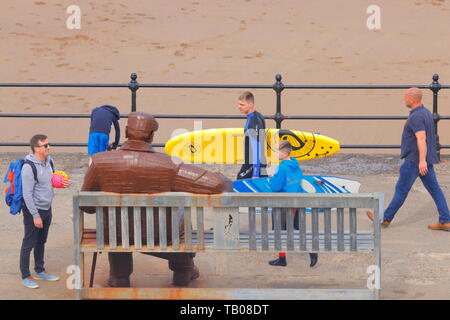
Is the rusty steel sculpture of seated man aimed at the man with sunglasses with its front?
no

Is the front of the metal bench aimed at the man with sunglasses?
no

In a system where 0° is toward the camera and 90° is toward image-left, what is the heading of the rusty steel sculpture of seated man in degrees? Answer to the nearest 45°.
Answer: approximately 180°

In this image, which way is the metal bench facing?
away from the camera

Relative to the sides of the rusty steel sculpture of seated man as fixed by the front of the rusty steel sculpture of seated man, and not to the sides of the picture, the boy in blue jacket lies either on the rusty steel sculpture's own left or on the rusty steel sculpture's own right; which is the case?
on the rusty steel sculpture's own right
